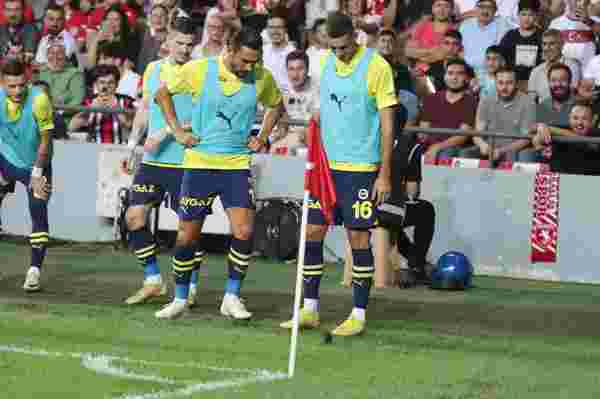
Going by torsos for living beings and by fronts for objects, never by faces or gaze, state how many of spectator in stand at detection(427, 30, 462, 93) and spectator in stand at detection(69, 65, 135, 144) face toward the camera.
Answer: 2

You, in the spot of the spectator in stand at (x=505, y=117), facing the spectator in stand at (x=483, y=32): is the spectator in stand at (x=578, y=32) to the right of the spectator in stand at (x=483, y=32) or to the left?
right

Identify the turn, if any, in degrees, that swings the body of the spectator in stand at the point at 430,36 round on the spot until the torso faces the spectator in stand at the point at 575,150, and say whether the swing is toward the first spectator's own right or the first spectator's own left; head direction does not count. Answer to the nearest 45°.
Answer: approximately 90° to the first spectator's own left

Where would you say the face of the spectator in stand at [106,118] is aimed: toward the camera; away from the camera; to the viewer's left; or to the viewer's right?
toward the camera

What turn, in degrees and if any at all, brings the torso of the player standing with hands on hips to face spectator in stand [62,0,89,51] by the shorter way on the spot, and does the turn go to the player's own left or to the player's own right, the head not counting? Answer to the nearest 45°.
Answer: approximately 180°

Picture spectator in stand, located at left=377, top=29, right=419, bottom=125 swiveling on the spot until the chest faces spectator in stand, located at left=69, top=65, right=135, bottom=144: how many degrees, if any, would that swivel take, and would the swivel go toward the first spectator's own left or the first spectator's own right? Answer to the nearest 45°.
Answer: approximately 45° to the first spectator's own right

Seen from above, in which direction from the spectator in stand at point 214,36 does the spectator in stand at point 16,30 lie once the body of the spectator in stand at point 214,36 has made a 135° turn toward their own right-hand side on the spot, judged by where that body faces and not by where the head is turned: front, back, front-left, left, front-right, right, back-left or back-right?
front

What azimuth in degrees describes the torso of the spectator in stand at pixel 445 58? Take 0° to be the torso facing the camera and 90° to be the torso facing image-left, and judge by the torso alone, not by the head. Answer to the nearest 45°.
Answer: approximately 0°

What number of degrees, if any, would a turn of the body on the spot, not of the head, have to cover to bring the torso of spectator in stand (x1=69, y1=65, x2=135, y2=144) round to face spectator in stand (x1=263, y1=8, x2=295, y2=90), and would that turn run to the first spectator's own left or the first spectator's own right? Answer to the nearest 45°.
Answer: approximately 90° to the first spectator's own left

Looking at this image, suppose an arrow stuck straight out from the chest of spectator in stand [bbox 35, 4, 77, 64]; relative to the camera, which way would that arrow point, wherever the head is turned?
toward the camera

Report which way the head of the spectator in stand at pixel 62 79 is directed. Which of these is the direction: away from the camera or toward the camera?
toward the camera

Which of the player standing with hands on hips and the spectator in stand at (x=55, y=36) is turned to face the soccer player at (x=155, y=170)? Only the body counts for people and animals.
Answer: the spectator in stand

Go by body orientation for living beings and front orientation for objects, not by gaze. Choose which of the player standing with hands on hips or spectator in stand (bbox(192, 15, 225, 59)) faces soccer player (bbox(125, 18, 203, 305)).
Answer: the spectator in stand

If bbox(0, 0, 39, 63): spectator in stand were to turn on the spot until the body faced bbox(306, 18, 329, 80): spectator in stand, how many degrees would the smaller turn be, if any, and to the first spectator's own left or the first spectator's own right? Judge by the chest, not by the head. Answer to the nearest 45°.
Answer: approximately 45° to the first spectator's own left

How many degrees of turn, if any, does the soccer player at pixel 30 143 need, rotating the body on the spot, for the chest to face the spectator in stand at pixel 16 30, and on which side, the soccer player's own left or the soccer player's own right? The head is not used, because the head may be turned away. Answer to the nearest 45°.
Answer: approximately 180°

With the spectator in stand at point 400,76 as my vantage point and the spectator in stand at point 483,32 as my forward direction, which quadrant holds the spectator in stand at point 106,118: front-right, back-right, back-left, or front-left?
back-left

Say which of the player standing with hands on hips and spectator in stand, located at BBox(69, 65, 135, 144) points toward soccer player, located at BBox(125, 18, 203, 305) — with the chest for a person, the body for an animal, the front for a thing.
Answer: the spectator in stand

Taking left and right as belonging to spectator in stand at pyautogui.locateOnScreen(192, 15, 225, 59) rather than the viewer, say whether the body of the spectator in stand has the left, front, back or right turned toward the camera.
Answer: front
